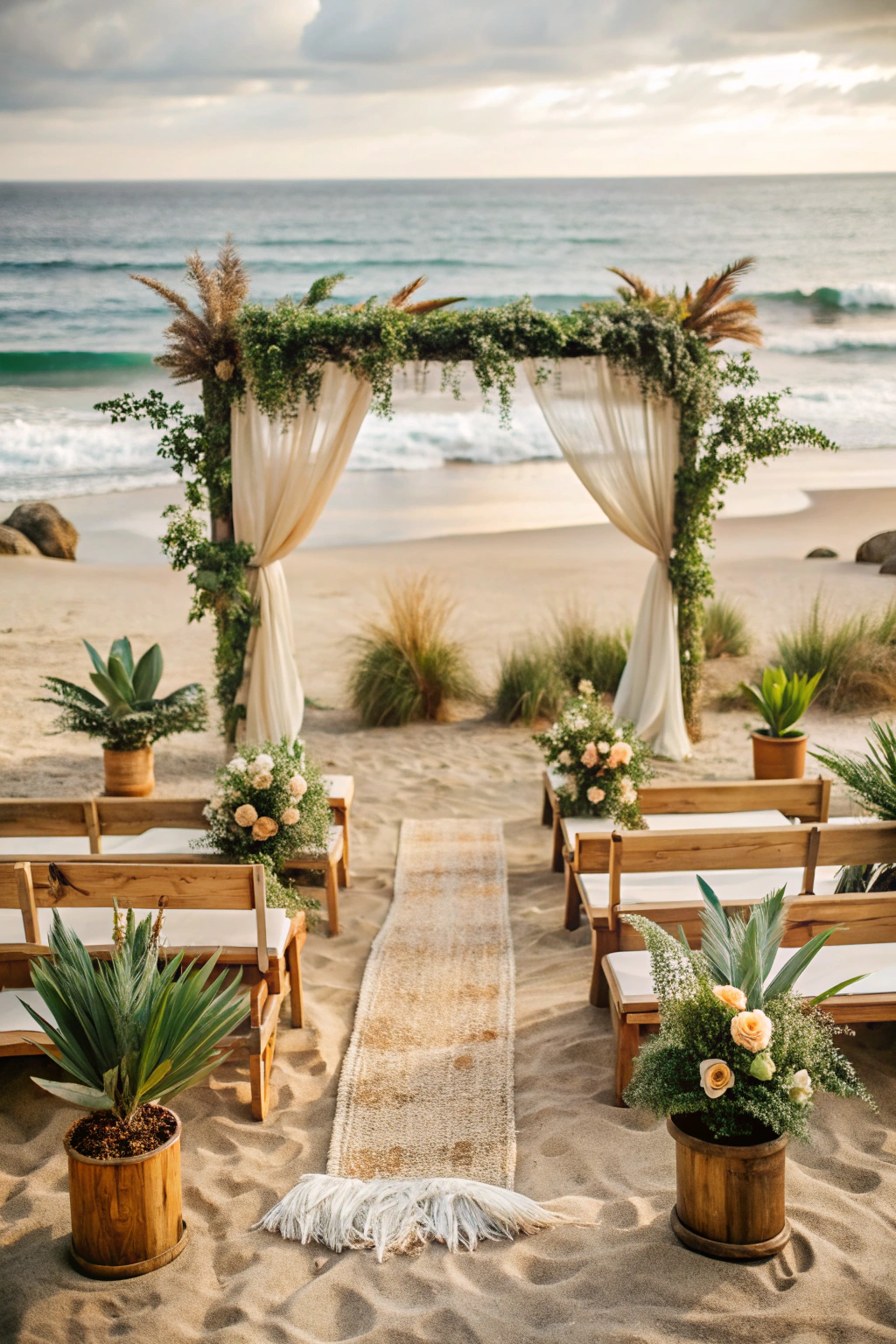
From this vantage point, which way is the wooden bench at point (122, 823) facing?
away from the camera

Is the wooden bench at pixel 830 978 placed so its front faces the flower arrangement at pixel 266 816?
no

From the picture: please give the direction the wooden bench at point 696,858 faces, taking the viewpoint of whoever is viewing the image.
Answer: facing away from the viewer

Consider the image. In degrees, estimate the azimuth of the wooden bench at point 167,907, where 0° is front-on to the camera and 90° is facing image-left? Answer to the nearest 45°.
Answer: approximately 180°

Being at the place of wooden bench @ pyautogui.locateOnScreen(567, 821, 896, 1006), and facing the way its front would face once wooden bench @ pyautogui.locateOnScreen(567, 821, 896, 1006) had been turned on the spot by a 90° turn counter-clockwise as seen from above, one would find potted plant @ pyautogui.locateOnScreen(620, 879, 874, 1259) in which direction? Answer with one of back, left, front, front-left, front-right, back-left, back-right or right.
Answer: left

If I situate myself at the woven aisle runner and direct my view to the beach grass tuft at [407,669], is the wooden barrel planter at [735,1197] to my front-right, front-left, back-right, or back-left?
back-right

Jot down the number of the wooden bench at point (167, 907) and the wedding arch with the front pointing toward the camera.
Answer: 1

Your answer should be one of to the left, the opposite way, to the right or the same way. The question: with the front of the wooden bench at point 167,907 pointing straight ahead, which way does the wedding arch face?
the opposite way

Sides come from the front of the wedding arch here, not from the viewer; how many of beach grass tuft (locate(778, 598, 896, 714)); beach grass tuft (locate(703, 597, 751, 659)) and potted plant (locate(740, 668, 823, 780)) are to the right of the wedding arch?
0

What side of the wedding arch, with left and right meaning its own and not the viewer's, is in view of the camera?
front
